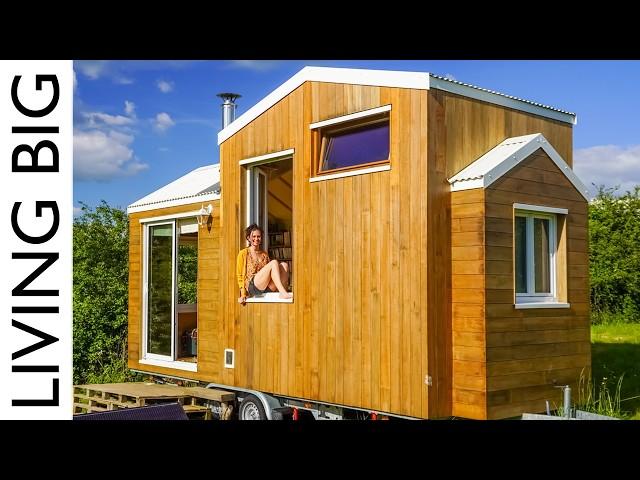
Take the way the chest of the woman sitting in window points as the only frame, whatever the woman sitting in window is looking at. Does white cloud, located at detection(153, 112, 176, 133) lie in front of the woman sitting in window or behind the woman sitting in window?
behind

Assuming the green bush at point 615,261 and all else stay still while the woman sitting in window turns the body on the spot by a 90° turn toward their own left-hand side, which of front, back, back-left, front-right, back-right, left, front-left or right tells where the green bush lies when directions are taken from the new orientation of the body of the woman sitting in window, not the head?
front

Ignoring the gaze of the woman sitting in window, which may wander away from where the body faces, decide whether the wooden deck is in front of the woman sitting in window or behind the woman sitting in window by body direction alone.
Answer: behind

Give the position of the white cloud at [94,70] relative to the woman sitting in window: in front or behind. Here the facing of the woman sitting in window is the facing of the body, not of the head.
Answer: behind

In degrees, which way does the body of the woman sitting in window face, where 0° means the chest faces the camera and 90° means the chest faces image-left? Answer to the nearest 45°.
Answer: approximately 315°

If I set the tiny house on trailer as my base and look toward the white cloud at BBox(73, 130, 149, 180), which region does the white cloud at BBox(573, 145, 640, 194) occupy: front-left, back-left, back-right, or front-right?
front-right
